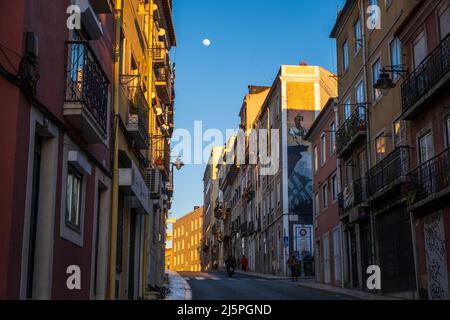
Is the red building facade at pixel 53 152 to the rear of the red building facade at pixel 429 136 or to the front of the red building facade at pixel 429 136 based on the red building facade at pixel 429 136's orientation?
to the front

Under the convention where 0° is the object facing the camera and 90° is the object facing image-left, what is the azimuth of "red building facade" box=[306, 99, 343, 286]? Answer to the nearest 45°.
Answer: approximately 90°

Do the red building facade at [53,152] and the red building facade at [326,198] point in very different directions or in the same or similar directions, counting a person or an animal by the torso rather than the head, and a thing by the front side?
very different directions

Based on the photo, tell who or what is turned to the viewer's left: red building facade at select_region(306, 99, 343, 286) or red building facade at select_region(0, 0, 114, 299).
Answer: red building facade at select_region(306, 99, 343, 286)

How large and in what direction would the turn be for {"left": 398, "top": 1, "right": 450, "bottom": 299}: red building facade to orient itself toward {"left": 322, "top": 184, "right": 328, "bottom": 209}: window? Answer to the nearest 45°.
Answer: approximately 135° to its right

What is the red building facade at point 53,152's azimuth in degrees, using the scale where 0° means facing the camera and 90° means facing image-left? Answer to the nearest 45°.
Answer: approximately 315°

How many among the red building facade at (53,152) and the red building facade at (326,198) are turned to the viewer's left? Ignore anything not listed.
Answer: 1

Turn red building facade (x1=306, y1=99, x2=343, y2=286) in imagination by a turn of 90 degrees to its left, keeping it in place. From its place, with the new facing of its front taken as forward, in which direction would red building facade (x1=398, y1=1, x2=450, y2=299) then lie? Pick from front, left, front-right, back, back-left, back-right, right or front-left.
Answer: front

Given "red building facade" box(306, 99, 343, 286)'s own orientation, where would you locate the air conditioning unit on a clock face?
The air conditioning unit is roughly at 10 o'clock from the red building facade.

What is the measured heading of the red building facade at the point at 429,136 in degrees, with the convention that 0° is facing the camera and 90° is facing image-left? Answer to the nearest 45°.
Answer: approximately 45°
